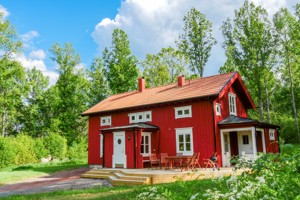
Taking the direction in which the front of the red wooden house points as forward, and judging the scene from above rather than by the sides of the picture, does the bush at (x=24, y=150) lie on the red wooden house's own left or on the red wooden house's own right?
on the red wooden house's own right

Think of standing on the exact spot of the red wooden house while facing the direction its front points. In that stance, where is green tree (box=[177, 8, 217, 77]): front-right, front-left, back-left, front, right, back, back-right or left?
back-right

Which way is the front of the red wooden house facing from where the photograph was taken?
facing the viewer and to the left of the viewer

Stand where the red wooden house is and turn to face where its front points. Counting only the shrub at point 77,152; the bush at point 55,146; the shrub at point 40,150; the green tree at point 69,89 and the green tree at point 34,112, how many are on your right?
5

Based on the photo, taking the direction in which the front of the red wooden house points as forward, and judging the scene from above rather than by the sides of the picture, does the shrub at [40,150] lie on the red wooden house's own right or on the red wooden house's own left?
on the red wooden house's own right

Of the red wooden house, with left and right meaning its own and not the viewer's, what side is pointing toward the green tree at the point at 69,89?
right

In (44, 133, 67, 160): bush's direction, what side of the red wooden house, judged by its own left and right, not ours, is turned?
right

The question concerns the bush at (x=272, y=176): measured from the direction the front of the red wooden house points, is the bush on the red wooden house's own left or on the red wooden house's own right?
on the red wooden house's own left

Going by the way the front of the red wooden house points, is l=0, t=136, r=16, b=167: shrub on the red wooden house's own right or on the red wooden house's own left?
on the red wooden house's own right

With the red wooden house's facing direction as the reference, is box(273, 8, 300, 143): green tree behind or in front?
behind

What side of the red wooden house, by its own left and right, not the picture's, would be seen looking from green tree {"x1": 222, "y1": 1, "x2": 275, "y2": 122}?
back

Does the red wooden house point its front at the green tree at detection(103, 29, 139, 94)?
no

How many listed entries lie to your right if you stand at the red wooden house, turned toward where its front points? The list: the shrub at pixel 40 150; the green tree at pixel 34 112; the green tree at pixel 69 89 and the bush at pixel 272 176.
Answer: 3

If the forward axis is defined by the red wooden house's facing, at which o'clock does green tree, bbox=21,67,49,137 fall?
The green tree is roughly at 3 o'clock from the red wooden house.

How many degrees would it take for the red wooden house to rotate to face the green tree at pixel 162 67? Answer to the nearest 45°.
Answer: approximately 135° to its right
